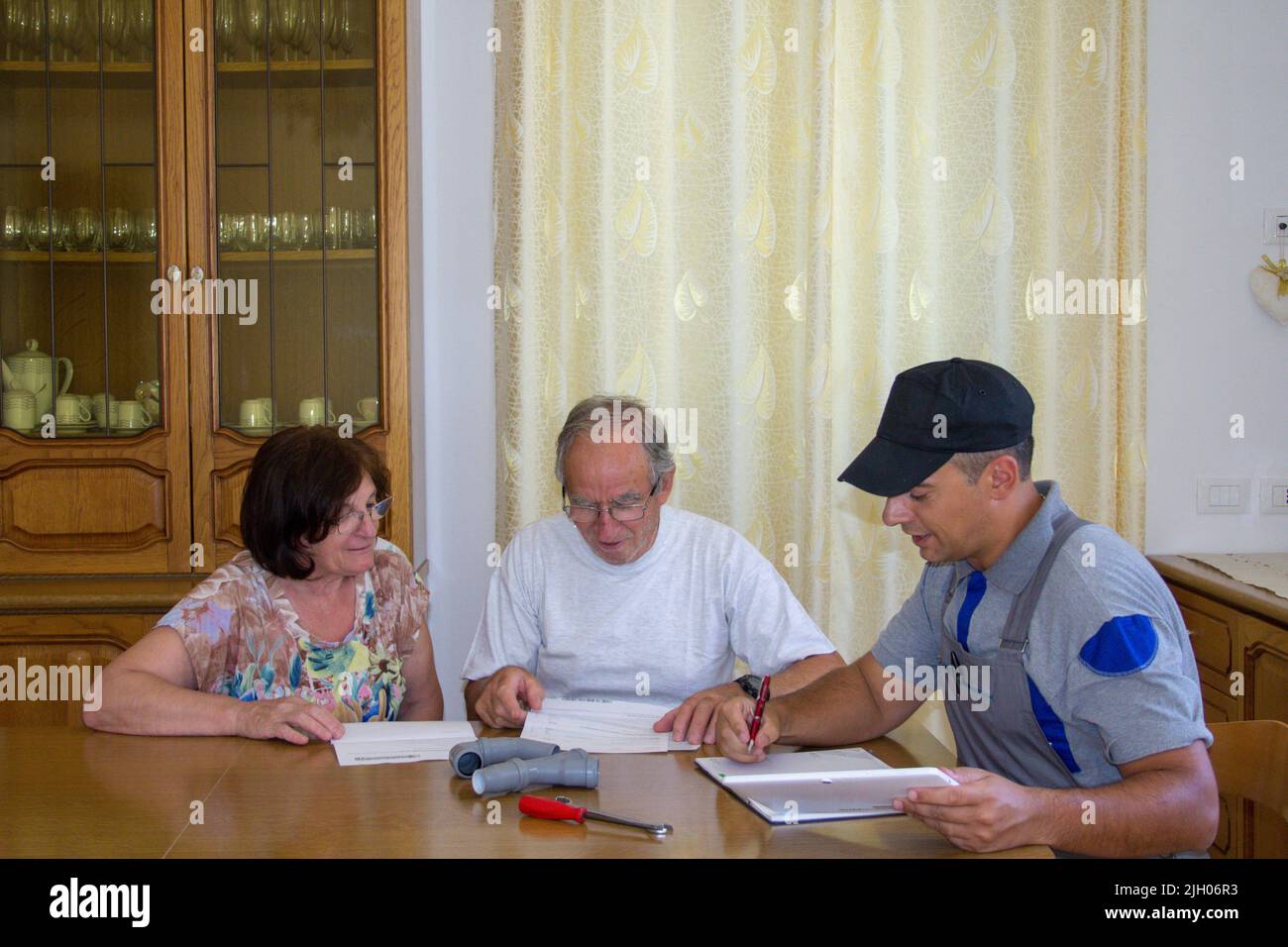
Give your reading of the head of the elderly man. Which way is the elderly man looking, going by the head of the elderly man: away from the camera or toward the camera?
toward the camera

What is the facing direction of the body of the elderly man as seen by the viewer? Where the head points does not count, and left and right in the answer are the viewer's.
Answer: facing the viewer

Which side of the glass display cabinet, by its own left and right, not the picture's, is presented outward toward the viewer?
front

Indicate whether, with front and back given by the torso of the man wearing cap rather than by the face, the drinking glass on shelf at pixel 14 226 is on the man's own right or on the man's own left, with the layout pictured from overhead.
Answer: on the man's own right

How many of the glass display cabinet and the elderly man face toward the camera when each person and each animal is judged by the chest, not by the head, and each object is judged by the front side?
2

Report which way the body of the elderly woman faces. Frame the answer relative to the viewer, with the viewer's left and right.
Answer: facing the viewer and to the right of the viewer

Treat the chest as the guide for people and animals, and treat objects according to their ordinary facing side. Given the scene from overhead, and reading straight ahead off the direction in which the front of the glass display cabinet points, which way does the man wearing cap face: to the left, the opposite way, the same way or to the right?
to the right

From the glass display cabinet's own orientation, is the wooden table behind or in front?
in front

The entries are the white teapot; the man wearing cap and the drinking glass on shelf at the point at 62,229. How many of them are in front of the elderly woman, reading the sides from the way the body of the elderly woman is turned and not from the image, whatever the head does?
1

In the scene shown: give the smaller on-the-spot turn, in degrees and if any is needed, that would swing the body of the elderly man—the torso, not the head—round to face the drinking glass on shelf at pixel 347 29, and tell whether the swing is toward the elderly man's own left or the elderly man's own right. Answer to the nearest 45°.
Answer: approximately 135° to the elderly man's own right
